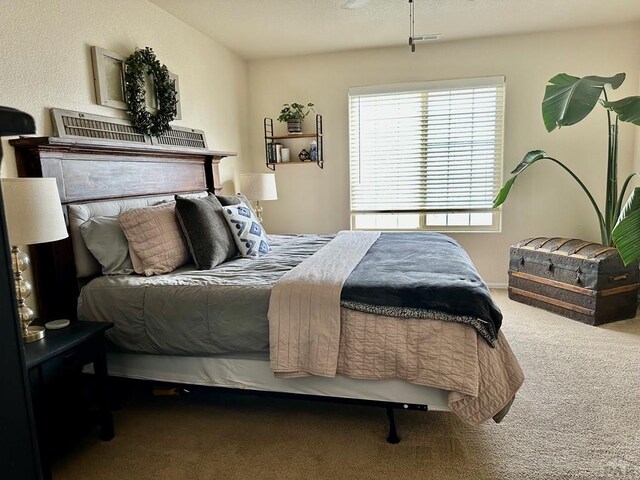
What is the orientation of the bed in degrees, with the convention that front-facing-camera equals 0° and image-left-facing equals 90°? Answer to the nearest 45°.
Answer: approximately 315°

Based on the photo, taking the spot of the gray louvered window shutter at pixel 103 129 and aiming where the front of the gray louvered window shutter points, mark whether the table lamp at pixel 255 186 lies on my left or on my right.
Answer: on my left

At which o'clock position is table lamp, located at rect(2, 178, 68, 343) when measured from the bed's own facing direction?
The table lamp is roughly at 4 o'clock from the bed.

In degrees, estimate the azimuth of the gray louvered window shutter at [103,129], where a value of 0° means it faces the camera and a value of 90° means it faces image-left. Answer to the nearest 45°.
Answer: approximately 315°

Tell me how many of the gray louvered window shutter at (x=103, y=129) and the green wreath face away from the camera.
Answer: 0

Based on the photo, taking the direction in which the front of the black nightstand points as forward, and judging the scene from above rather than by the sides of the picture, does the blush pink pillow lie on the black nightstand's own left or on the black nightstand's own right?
on the black nightstand's own left

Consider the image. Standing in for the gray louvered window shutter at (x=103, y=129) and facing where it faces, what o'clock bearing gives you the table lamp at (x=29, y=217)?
The table lamp is roughly at 2 o'clock from the gray louvered window shutter.

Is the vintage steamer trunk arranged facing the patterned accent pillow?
yes

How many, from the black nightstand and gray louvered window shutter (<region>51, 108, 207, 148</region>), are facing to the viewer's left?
0

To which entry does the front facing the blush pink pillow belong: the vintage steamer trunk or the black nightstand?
the vintage steamer trunk

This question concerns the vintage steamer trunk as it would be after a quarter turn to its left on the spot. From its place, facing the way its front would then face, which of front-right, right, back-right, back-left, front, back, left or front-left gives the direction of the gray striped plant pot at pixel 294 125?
back-right

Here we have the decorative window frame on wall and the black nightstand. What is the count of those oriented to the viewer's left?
0
